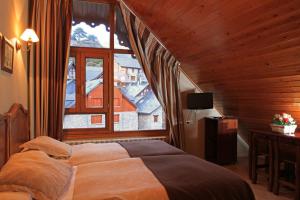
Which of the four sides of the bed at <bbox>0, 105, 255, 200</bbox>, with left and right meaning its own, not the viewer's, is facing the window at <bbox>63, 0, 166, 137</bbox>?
left

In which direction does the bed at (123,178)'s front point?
to the viewer's right

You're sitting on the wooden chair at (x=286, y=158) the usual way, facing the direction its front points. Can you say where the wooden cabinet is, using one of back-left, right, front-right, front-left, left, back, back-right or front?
left

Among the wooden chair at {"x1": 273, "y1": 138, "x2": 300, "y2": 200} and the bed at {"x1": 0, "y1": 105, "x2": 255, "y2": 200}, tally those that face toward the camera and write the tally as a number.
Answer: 0

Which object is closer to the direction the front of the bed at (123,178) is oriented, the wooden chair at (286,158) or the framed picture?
the wooden chair

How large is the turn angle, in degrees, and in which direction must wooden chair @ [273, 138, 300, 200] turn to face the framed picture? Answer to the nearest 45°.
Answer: approximately 180°

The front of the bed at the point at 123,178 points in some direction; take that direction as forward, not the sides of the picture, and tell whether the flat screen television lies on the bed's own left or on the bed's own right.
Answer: on the bed's own left

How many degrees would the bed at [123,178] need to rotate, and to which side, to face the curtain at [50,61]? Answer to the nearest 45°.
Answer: approximately 135° to its left

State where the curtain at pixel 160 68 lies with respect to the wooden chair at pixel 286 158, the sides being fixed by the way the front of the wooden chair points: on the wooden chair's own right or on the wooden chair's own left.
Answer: on the wooden chair's own left

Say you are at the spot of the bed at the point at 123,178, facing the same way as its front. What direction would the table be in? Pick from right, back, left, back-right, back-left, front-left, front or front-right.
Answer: front-left

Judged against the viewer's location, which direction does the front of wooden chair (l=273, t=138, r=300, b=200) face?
facing away from the viewer and to the right of the viewer

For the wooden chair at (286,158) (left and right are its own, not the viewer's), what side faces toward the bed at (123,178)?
back
